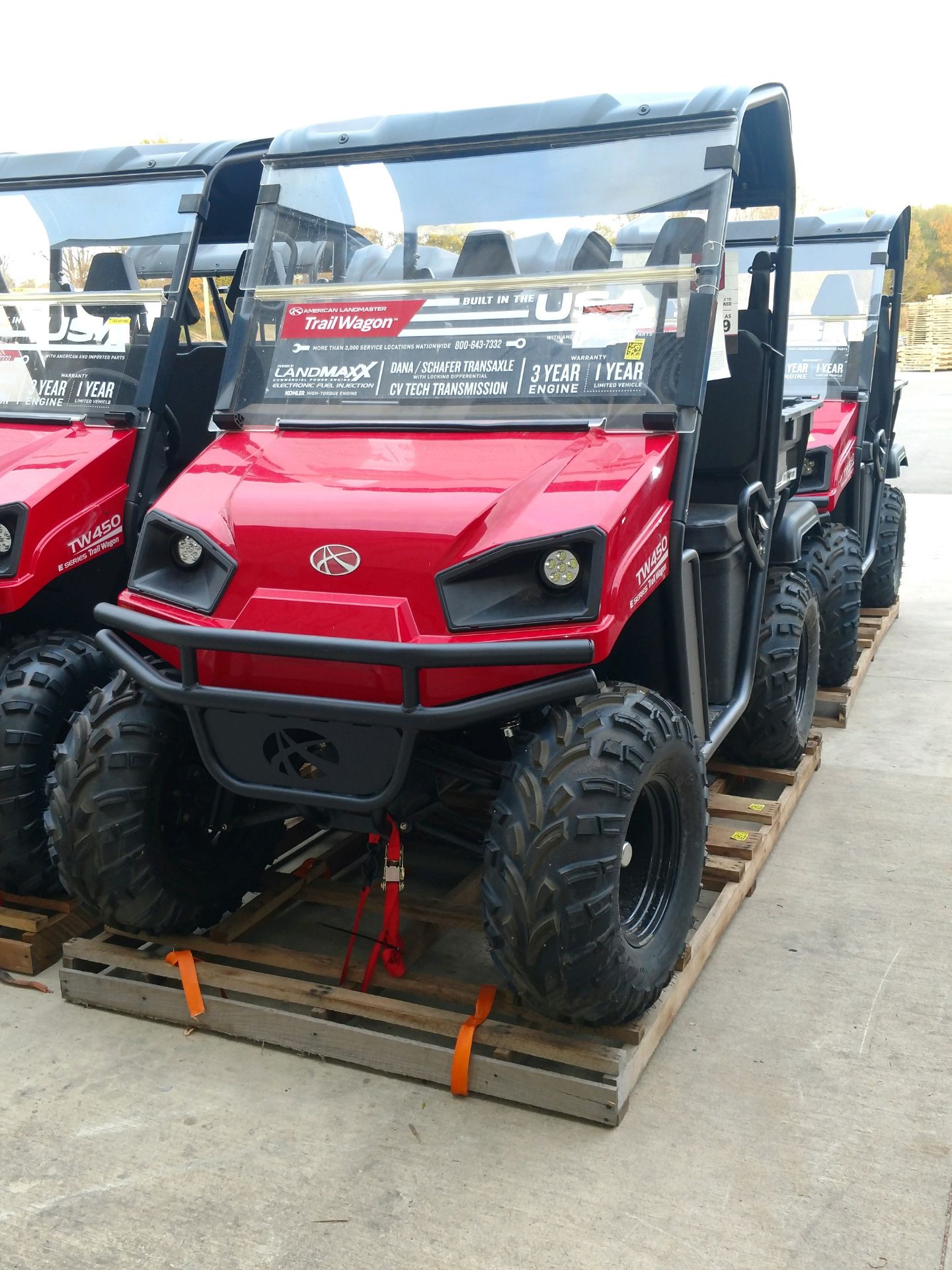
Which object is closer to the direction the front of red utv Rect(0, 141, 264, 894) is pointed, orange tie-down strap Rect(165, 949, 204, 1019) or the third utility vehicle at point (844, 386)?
the orange tie-down strap

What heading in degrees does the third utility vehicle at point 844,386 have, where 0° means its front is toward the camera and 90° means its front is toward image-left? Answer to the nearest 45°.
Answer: approximately 0°

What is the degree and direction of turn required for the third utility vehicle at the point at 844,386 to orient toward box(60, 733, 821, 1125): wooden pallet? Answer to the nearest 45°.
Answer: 0° — it already faces it

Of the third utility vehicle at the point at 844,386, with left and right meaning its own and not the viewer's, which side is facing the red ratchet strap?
front

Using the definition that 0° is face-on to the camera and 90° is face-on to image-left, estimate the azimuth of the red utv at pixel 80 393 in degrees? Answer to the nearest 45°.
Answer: approximately 45°
